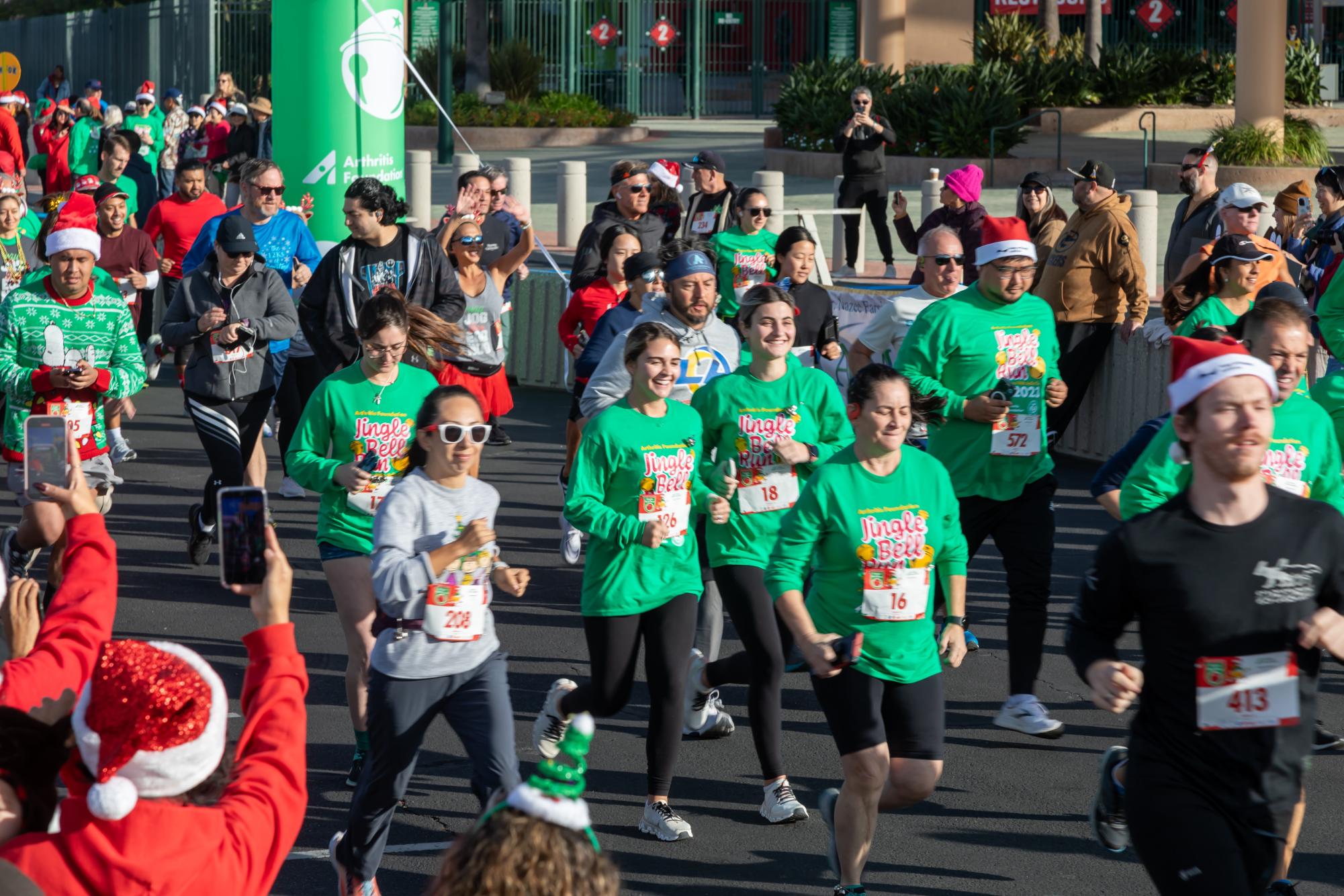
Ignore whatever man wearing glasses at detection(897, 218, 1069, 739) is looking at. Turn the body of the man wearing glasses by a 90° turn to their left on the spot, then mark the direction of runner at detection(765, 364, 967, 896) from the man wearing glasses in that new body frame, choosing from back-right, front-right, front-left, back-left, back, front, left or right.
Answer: back-right

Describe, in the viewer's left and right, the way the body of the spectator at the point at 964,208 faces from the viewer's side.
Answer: facing to the left of the viewer

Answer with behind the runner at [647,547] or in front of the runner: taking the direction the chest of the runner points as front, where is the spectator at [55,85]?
behind

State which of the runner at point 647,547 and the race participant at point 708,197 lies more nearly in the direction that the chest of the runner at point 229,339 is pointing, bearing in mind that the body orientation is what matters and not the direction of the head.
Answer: the runner

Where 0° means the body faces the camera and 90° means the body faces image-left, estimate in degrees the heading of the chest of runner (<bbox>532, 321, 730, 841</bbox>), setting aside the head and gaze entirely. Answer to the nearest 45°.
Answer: approximately 315°

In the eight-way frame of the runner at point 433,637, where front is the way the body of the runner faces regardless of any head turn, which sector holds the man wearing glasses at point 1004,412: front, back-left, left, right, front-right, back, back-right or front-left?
left

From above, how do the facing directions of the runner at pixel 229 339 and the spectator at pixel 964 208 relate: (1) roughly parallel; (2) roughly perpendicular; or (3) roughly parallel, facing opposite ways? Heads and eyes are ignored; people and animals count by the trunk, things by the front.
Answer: roughly perpendicular

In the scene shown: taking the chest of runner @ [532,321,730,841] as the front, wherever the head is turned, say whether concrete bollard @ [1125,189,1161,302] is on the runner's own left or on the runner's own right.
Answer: on the runner's own left

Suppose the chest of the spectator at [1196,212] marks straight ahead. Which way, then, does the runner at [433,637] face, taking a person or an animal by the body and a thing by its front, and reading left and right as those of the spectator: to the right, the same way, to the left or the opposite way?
to the left

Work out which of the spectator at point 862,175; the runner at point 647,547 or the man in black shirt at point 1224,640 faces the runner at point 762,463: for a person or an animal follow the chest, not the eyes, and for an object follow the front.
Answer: the spectator

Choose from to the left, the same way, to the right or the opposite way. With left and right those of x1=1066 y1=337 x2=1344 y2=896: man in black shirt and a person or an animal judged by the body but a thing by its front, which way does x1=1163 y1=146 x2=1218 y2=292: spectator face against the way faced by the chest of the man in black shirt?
to the right

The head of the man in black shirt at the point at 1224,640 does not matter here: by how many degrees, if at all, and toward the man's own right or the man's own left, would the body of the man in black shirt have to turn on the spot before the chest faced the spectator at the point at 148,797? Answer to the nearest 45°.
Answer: approximately 90° to the man's own right

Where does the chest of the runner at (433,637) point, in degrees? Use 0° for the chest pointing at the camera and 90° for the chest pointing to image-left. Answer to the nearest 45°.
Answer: approximately 315°

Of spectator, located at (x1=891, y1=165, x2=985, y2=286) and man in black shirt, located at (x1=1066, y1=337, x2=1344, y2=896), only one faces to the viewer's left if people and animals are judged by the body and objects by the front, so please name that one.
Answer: the spectator
